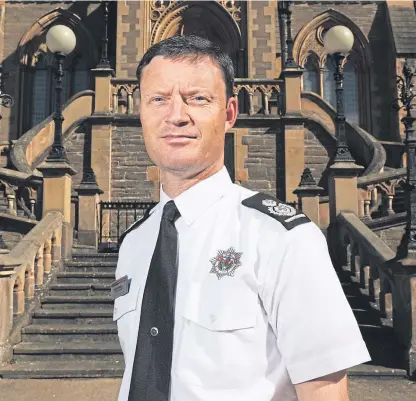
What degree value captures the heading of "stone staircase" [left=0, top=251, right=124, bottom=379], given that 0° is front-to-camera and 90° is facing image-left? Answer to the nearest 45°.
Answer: approximately 0°

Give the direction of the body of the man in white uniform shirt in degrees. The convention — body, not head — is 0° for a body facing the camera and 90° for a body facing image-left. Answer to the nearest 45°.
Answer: approximately 45°

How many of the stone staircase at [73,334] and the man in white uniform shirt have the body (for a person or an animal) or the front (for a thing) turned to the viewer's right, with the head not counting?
0

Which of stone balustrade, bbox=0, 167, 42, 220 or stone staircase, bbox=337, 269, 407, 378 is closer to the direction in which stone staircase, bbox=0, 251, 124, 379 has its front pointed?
the stone staircase

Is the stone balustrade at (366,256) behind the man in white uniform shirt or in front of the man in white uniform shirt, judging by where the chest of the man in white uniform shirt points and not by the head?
behind

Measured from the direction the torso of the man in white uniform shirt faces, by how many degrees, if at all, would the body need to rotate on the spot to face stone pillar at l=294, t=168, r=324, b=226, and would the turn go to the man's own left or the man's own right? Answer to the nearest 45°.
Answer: approximately 135° to the man's own right

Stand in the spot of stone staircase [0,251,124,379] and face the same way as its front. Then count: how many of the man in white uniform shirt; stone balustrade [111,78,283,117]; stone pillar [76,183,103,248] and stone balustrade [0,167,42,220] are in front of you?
1

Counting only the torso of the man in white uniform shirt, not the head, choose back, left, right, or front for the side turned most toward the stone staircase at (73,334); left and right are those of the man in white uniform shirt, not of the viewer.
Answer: right

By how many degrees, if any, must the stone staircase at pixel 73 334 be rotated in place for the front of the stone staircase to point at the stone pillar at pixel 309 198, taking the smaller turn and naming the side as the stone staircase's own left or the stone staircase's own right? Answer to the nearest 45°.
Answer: approximately 90° to the stone staircase's own left
